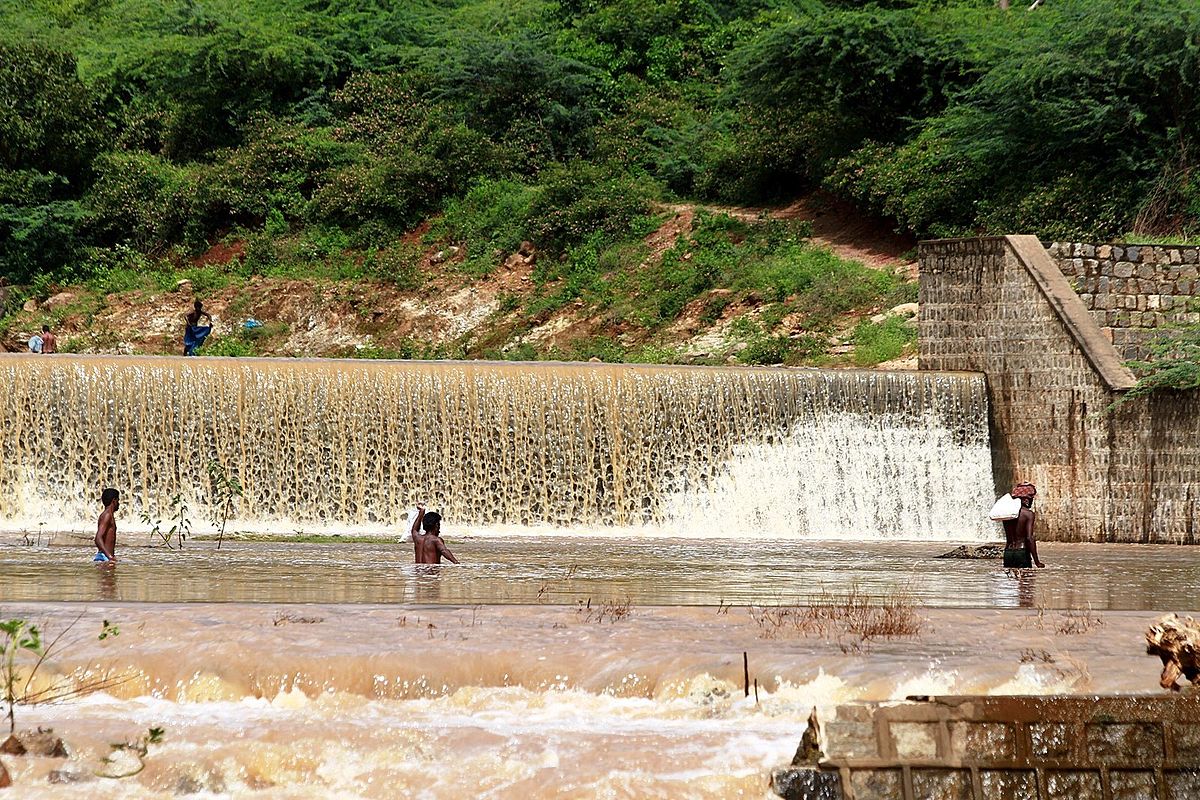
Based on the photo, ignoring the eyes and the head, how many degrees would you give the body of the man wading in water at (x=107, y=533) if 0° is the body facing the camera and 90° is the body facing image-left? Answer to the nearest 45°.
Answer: approximately 270°

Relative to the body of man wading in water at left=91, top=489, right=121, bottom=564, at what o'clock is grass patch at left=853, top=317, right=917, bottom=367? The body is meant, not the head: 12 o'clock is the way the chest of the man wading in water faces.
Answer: The grass patch is roughly at 11 o'clock from the man wading in water.

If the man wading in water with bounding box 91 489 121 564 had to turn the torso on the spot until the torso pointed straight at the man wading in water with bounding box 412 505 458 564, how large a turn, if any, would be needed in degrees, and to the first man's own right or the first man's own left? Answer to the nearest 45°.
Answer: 0° — they already face them

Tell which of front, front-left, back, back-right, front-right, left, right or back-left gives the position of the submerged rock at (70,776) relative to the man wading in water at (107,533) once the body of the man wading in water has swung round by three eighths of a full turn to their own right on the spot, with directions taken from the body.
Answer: front-left

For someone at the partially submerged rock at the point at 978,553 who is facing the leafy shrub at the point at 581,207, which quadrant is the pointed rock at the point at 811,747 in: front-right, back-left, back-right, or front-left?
back-left

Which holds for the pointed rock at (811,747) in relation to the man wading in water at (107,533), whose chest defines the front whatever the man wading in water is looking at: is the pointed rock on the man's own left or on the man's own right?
on the man's own right

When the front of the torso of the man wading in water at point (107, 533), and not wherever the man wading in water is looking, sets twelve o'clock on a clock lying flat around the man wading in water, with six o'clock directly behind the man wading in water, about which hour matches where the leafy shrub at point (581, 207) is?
The leafy shrub is roughly at 10 o'clock from the man wading in water.

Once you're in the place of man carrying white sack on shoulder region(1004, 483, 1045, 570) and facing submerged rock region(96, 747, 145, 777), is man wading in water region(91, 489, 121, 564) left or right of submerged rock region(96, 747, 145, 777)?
right

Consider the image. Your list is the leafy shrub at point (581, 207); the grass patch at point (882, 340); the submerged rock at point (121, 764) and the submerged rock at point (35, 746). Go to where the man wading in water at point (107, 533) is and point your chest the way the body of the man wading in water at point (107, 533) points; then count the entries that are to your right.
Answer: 2

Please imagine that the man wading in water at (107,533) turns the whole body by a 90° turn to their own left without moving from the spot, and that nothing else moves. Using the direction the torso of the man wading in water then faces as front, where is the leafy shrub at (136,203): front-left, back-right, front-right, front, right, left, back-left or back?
front

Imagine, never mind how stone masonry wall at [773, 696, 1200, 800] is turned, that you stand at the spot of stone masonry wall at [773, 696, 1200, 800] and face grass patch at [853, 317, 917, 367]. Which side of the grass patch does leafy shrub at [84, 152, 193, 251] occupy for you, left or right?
left
